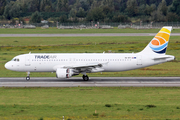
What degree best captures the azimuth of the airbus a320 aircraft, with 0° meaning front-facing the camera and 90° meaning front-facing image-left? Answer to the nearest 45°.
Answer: approximately 90°
